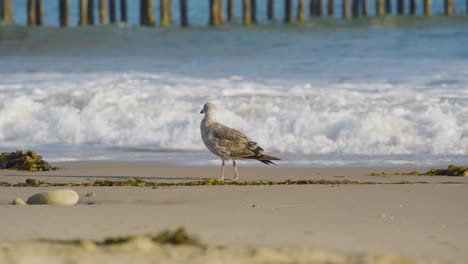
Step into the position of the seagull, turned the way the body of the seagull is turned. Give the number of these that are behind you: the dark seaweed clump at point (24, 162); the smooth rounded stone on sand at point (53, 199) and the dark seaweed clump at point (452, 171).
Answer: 1

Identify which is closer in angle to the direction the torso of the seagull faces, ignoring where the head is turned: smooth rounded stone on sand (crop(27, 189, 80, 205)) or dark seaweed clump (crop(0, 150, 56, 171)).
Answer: the dark seaweed clump

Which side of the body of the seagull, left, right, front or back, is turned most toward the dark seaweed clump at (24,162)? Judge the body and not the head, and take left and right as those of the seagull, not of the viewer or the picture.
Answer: front

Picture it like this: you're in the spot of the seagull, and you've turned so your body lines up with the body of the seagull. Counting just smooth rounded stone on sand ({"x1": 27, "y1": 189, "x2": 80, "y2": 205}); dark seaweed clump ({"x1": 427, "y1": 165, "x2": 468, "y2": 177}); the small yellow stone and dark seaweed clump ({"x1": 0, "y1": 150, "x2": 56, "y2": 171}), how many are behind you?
1

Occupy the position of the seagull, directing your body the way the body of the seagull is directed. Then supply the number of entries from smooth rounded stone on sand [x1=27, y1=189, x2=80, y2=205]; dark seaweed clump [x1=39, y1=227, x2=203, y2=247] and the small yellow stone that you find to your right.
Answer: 0

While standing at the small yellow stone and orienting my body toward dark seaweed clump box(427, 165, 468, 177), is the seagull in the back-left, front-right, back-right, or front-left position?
front-left

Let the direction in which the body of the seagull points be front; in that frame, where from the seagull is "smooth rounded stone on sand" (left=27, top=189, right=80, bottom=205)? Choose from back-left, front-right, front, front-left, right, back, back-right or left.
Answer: front-left

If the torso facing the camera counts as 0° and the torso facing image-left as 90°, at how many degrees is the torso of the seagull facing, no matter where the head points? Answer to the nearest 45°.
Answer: approximately 90°

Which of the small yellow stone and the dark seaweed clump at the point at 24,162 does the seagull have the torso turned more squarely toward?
the dark seaweed clump

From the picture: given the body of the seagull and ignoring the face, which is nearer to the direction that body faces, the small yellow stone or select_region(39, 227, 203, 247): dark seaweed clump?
the small yellow stone

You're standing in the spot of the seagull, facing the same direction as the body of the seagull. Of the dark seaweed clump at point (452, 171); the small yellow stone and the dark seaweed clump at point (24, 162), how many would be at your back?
1

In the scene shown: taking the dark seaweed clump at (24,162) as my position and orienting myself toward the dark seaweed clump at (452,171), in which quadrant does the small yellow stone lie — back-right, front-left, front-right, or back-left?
front-right

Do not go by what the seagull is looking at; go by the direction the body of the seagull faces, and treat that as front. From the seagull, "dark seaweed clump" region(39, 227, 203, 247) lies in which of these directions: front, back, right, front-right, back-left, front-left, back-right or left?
left

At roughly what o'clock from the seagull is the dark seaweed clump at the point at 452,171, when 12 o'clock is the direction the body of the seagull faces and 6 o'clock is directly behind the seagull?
The dark seaweed clump is roughly at 6 o'clock from the seagull.

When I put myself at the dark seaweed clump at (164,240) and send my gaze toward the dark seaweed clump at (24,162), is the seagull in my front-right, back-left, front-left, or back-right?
front-right
